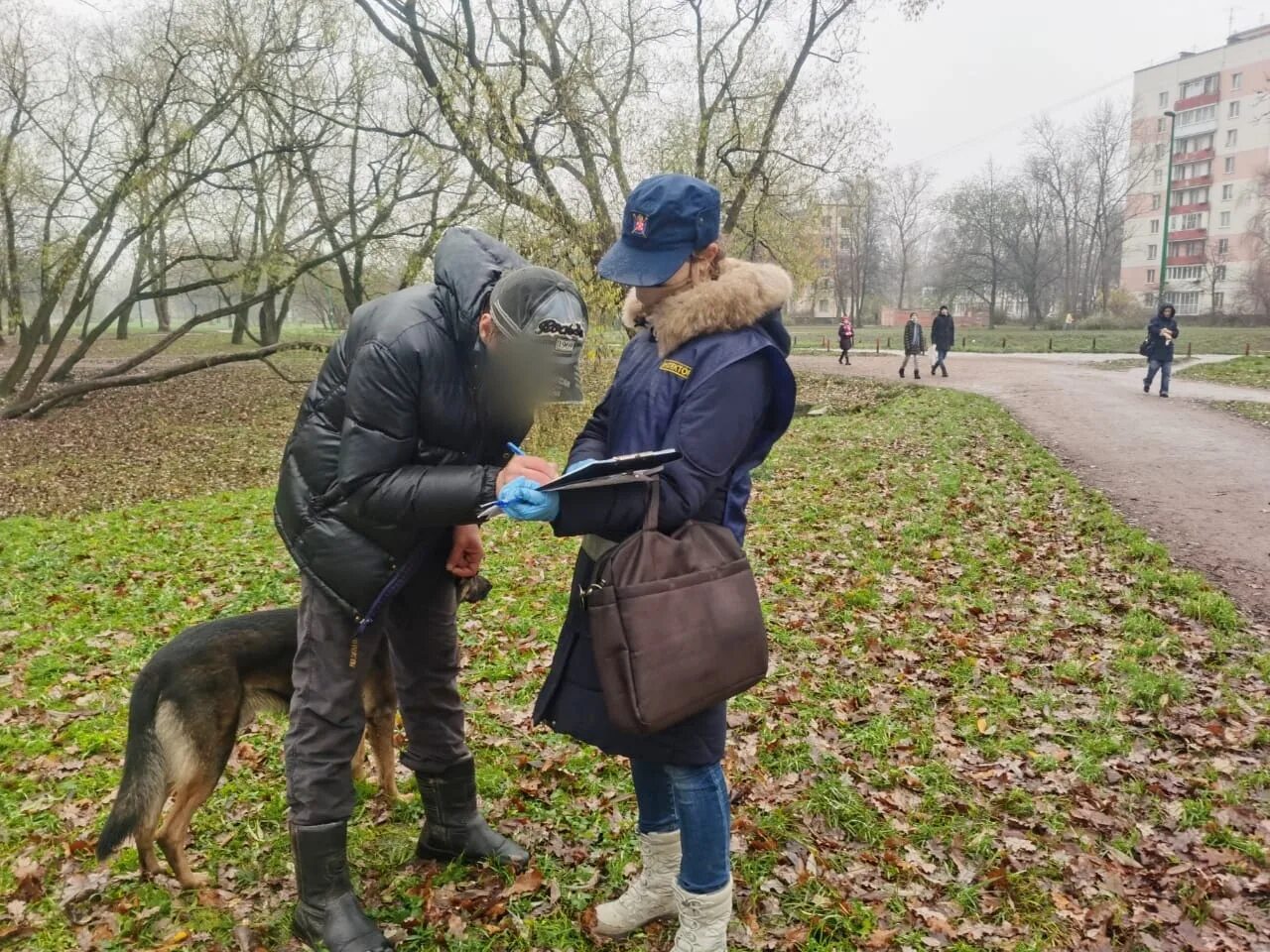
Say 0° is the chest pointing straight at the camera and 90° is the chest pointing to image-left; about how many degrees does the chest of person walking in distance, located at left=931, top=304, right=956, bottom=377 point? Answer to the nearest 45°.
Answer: approximately 0°

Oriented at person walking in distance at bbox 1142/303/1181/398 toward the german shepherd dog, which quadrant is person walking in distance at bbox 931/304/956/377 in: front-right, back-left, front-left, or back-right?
back-right

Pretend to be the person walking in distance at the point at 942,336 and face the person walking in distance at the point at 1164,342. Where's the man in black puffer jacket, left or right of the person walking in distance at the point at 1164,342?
right

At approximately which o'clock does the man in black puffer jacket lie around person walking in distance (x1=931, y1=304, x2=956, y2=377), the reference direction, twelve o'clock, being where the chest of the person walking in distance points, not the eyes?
The man in black puffer jacket is roughly at 12 o'clock from the person walking in distance.

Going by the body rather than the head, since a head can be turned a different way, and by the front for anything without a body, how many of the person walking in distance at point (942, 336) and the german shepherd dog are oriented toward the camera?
1

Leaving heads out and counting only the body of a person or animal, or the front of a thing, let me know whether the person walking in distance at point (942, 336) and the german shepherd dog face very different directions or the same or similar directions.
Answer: very different directions

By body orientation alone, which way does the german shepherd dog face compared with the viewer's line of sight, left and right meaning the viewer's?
facing away from the viewer and to the right of the viewer

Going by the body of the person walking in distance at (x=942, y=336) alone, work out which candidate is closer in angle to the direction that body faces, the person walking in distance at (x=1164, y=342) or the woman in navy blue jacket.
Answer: the woman in navy blue jacket

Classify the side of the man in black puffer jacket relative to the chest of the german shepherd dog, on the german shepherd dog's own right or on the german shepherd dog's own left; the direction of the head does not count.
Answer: on the german shepherd dog's own right

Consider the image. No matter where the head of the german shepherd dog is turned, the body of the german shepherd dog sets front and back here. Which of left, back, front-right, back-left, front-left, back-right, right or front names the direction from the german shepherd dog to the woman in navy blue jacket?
right
